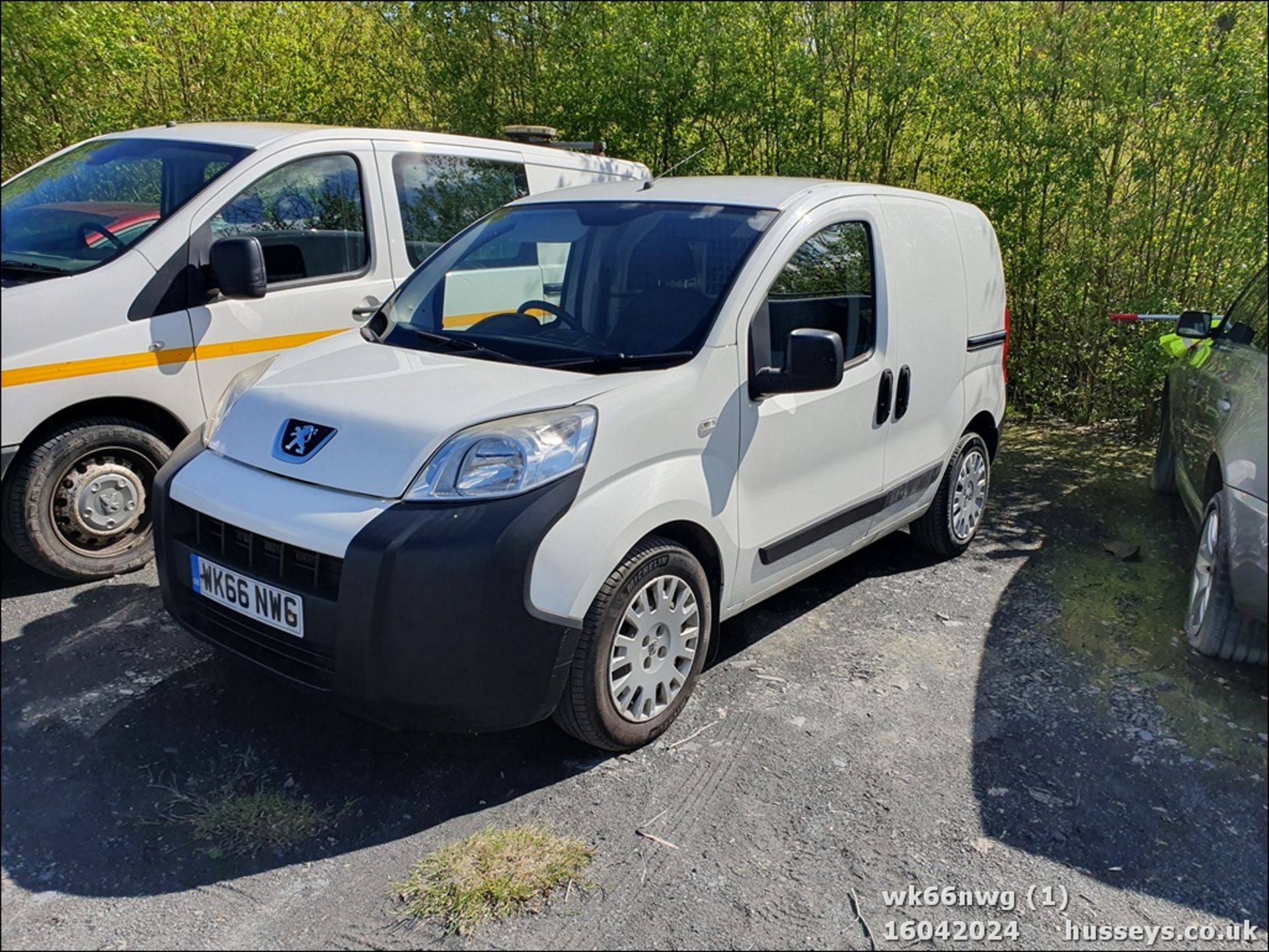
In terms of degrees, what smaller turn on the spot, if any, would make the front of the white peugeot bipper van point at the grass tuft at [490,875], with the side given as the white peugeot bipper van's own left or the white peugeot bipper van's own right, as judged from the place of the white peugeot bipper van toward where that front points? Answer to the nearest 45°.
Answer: approximately 45° to the white peugeot bipper van's own left

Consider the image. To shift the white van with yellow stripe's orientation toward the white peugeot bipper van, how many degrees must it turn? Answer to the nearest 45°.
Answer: approximately 90° to its left

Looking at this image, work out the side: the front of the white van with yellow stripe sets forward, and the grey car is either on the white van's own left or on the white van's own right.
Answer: on the white van's own left

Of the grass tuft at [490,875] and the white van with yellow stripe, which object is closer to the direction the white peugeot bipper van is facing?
the grass tuft

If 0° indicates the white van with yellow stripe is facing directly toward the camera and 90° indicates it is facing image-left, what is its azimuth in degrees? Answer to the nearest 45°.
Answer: approximately 45°

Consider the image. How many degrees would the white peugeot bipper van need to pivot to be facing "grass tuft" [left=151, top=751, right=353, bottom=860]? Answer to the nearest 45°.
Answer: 0° — it already faces it

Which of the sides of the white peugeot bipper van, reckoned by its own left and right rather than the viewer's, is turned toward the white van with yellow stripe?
right

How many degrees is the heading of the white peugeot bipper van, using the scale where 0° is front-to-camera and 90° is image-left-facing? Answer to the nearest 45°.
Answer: approximately 45°

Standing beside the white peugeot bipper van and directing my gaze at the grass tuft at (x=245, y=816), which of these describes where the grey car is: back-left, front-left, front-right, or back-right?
back-left

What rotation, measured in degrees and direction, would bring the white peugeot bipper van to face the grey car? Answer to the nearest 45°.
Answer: approximately 135° to its left
